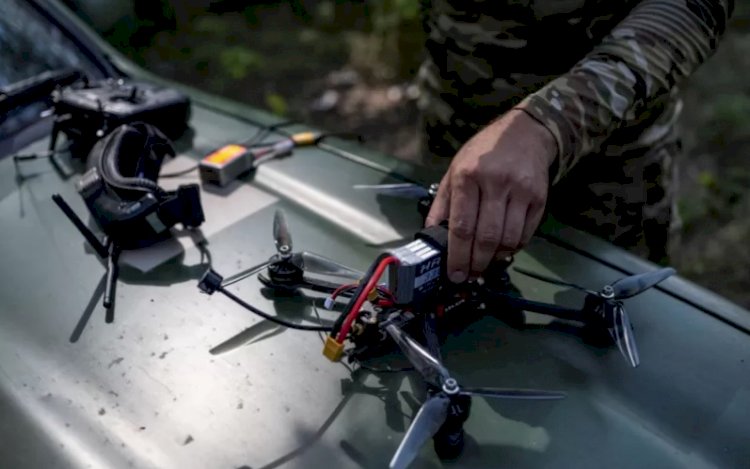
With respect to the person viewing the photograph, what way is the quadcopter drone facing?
facing away from the viewer and to the right of the viewer

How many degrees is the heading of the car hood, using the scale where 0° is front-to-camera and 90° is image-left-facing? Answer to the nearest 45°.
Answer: approximately 315°
